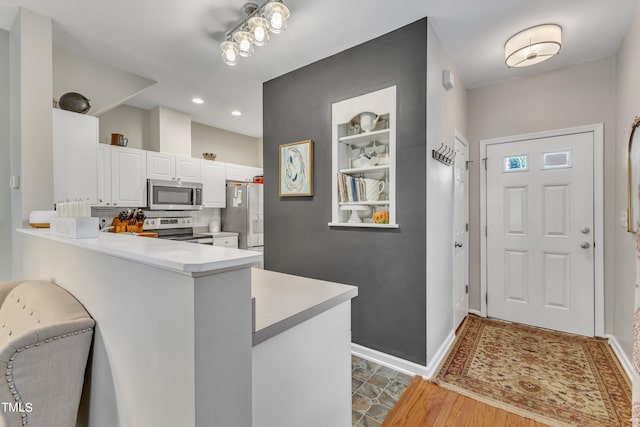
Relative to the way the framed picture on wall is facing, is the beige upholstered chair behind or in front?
in front

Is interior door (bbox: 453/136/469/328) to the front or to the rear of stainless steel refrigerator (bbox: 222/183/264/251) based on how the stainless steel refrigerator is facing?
to the front

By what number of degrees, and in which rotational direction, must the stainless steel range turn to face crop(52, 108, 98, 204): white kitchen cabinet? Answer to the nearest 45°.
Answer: approximately 90° to its right

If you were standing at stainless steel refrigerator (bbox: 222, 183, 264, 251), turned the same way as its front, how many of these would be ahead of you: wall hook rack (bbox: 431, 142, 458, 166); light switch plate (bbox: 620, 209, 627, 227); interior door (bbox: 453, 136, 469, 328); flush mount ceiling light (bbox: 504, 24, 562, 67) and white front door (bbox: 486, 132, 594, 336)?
5

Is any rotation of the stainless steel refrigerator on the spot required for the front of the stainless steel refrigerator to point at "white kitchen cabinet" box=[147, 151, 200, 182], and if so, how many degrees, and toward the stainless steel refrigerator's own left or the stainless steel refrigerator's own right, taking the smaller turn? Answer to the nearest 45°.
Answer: approximately 135° to the stainless steel refrigerator's own right

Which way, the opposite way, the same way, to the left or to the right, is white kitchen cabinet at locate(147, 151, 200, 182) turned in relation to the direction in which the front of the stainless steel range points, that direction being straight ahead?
the same way

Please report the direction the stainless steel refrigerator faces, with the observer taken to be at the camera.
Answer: facing the viewer and to the right of the viewer

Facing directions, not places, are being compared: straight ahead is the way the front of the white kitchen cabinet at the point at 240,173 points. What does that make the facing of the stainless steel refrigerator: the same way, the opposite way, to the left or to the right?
the same way

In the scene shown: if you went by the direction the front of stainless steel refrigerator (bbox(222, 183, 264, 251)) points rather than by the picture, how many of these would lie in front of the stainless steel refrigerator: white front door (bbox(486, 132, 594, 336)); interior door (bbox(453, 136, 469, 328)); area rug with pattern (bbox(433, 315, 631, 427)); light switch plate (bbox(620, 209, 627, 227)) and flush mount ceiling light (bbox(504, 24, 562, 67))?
5

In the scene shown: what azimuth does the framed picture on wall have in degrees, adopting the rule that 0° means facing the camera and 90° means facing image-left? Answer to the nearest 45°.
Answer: approximately 45°

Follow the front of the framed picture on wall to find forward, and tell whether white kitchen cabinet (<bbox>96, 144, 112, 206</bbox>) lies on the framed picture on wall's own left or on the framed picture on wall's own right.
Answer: on the framed picture on wall's own right

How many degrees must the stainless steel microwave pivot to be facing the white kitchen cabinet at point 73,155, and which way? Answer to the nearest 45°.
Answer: approximately 90° to its right

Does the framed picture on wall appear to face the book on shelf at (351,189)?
no

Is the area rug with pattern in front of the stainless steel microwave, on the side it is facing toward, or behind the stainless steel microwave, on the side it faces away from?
in front
